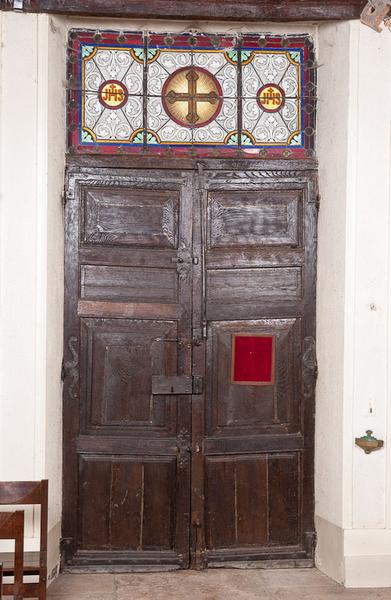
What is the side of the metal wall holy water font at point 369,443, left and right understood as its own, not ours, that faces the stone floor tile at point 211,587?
right

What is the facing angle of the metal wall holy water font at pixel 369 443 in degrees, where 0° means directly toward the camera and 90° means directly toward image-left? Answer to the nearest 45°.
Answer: approximately 0°

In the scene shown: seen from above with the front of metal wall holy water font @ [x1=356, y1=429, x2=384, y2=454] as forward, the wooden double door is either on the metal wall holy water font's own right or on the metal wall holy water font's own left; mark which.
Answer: on the metal wall holy water font's own right

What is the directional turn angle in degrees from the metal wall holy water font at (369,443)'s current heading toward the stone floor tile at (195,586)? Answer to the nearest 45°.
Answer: approximately 90° to its right

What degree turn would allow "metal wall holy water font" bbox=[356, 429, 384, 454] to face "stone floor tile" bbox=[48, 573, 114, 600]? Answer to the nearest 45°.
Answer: approximately 90° to its right

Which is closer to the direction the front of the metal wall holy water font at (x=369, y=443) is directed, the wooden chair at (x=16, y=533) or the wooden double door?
the wooden chair

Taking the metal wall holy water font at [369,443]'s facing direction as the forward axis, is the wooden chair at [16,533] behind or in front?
in front

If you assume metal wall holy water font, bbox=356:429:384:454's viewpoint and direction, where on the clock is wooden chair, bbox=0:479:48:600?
The wooden chair is roughly at 2 o'clock from the metal wall holy water font.

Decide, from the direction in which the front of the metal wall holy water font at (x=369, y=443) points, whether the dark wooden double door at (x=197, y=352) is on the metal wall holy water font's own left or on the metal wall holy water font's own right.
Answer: on the metal wall holy water font's own right
